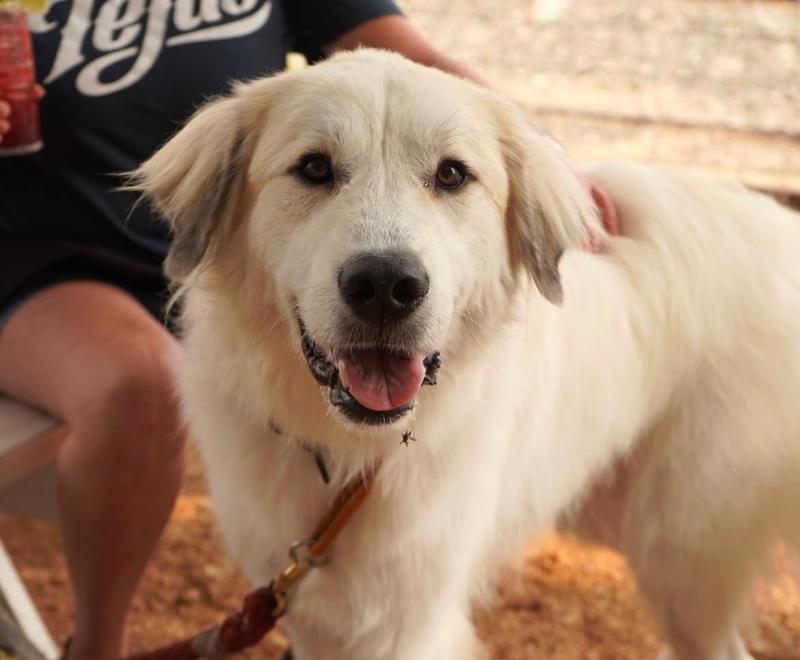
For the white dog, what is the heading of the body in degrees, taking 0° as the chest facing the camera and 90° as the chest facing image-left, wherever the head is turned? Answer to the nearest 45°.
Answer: approximately 45°

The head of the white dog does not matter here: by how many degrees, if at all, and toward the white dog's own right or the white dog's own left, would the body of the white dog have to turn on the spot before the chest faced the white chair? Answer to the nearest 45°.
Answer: approximately 45° to the white dog's own right

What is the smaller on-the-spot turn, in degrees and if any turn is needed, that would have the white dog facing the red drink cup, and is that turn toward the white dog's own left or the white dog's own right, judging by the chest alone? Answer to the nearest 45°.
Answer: approximately 45° to the white dog's own right
